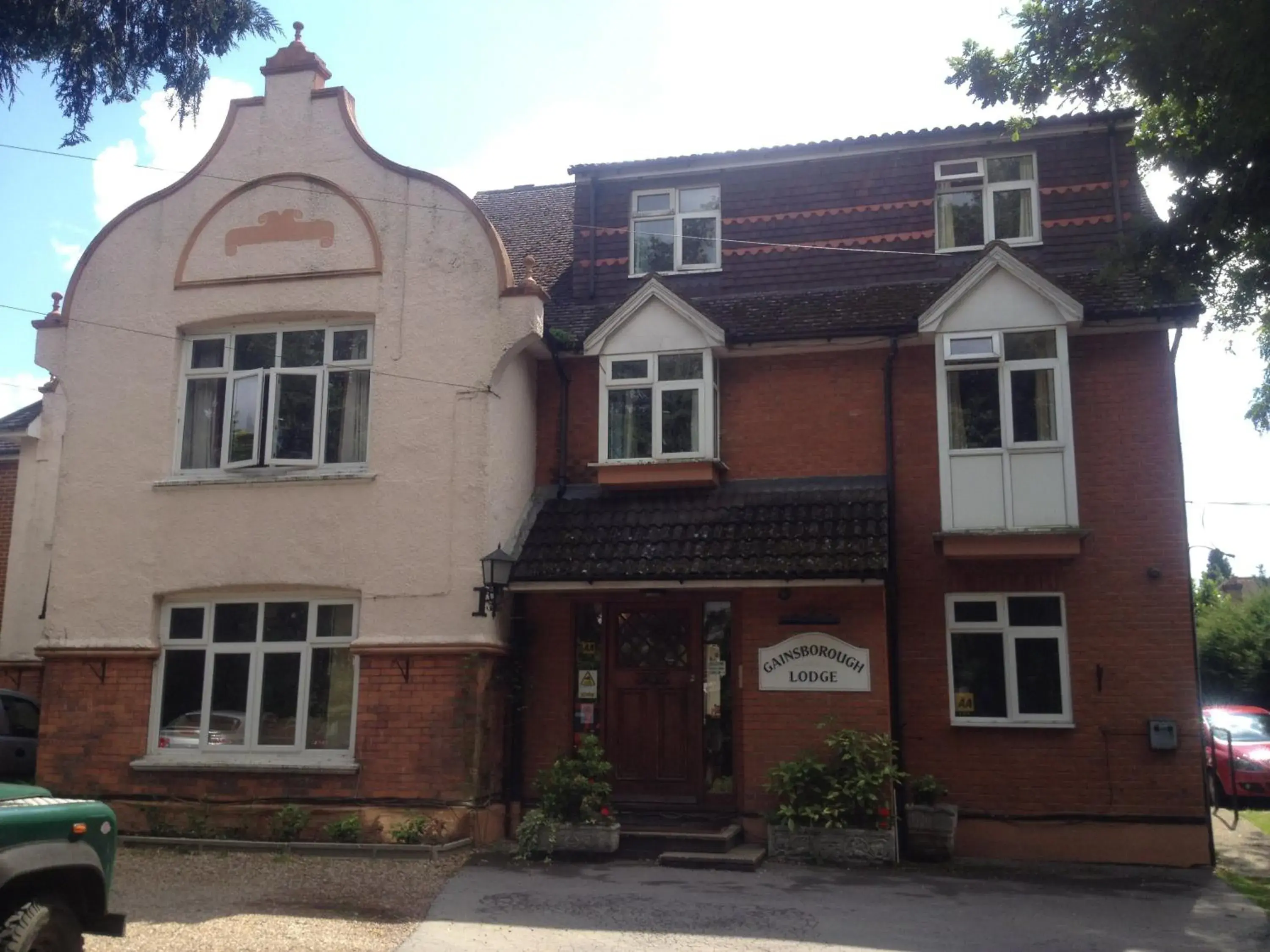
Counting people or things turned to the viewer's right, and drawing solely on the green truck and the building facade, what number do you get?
1

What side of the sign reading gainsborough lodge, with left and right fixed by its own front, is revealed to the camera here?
front

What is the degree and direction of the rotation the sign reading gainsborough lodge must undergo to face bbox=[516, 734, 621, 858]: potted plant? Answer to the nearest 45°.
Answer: approximately 90° to its right

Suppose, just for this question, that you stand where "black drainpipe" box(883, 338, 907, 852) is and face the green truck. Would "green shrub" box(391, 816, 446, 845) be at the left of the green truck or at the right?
right

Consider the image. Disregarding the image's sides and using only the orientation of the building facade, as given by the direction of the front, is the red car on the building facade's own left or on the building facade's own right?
on the building facade's own left

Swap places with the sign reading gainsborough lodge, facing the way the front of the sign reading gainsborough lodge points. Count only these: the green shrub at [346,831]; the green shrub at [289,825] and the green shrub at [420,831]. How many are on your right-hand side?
3

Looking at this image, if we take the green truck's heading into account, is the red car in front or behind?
in front

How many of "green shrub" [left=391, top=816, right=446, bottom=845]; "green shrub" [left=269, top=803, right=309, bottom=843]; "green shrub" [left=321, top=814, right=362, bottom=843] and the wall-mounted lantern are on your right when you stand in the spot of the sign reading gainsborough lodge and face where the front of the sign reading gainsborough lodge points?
4

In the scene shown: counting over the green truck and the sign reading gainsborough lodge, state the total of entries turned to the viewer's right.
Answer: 1

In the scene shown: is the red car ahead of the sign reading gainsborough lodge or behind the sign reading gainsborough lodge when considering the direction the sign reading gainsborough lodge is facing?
behind
